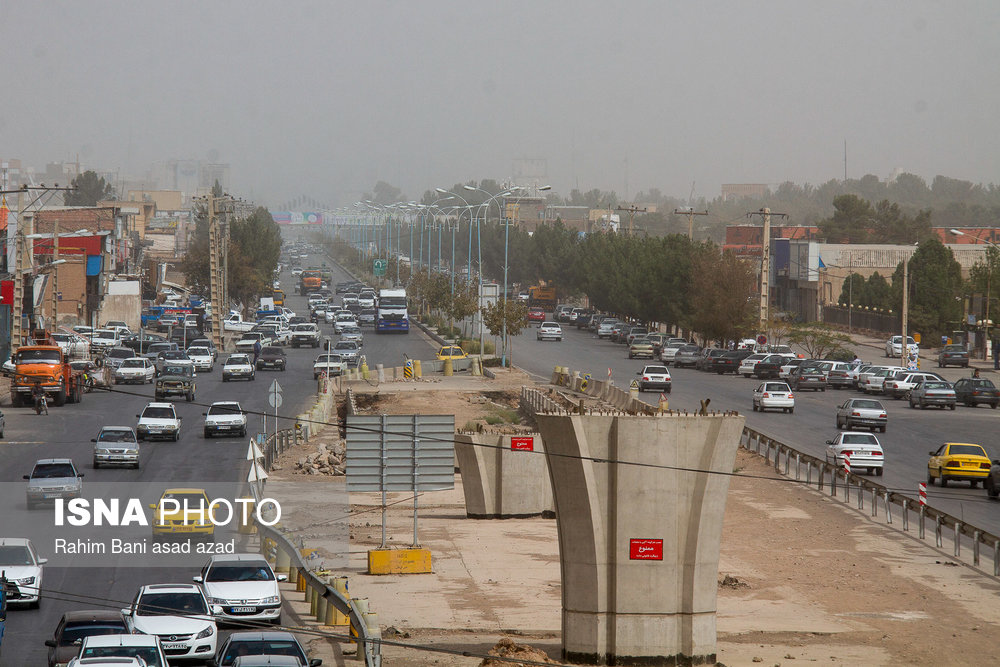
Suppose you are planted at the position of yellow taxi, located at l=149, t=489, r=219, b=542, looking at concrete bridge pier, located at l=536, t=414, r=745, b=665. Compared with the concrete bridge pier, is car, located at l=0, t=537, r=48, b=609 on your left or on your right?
right

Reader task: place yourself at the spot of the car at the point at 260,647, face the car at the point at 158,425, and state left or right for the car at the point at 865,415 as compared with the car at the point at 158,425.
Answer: right

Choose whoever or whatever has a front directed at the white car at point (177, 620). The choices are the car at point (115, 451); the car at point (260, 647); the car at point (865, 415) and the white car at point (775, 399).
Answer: the car at point (115, 451)

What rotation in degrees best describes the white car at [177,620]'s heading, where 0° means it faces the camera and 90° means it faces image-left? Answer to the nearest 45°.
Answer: approximately 0°

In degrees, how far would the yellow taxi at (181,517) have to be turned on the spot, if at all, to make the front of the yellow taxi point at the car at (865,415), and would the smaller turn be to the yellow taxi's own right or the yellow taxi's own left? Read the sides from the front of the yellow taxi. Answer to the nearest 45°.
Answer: approximately 135° to the yellow taxi's own left

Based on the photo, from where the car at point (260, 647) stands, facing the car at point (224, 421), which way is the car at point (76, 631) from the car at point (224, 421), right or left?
left

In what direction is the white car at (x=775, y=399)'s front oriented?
away from the camera

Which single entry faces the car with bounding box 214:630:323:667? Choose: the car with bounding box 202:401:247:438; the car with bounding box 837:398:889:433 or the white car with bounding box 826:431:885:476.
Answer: the car with bounding box 202:401:247:438

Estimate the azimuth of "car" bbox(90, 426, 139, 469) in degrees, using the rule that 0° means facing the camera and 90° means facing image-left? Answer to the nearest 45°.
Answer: approximately 0°

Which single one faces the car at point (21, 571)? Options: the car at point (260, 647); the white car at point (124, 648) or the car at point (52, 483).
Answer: the car at point (52, 483)

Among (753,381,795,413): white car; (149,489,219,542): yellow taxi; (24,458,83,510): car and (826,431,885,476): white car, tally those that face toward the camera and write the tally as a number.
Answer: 2

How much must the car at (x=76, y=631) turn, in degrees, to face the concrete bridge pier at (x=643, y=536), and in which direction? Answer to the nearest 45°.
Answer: approximately 90° to its left

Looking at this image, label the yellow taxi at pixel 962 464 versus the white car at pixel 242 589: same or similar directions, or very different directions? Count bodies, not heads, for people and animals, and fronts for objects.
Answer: very different directions

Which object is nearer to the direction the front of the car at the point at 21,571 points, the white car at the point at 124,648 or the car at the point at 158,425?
the white car
